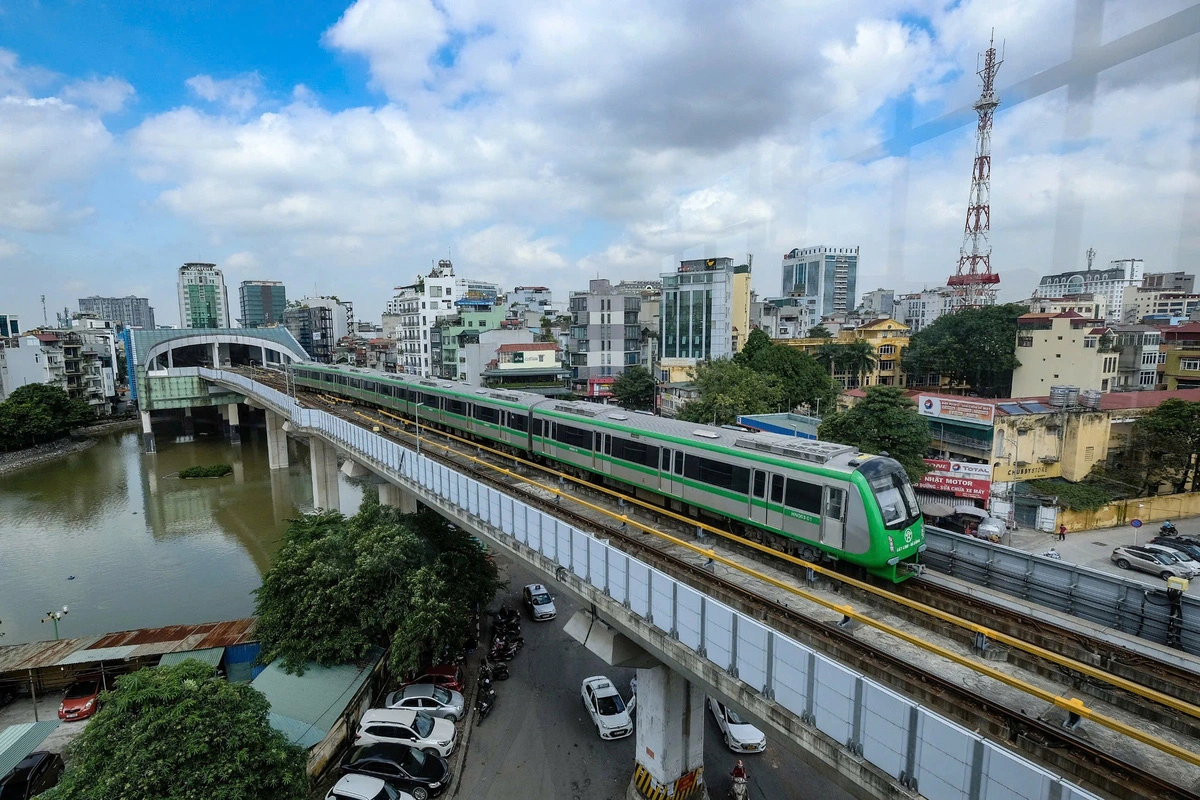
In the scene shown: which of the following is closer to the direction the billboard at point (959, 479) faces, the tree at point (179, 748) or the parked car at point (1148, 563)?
the tree

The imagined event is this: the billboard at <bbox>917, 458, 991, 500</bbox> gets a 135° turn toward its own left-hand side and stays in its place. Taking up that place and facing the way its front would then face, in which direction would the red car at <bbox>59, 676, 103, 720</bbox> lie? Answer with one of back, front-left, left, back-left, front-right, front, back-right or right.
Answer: back

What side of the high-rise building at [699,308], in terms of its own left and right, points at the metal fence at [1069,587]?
front

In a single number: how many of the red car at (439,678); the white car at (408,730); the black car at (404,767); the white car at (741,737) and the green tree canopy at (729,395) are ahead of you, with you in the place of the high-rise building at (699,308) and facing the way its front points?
5

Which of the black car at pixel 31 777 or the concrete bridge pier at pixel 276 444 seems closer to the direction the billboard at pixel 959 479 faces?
the black car

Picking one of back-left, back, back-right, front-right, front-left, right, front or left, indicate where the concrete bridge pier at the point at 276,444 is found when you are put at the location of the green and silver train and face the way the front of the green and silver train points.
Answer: back

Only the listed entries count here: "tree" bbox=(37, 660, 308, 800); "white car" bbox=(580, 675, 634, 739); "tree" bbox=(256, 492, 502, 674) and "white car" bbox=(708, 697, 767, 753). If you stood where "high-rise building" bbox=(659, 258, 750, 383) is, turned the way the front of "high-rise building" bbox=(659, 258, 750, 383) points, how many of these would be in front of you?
4

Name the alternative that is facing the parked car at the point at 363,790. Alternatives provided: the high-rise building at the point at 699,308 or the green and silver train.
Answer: the high-rise building

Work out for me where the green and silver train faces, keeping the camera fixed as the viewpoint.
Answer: facing the viewer and to the right of the viewer

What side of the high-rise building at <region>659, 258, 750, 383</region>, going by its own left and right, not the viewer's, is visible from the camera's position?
front

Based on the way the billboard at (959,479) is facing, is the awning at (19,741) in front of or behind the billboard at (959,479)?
in front

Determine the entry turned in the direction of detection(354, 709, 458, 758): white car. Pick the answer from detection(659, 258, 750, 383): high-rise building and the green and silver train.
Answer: the high-rise building

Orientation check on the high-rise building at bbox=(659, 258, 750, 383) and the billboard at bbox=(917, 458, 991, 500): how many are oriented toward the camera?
2

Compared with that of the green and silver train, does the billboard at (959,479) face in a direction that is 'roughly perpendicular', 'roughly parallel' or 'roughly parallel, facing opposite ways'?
roughly perpendicular

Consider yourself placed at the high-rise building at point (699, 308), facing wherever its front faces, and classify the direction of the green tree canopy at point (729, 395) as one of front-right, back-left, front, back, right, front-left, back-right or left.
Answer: front

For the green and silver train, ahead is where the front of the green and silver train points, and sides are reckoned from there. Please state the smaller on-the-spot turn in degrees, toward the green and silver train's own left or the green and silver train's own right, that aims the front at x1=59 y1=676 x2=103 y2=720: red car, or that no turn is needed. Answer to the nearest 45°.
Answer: approximately 135° to the green and silver train's own right
